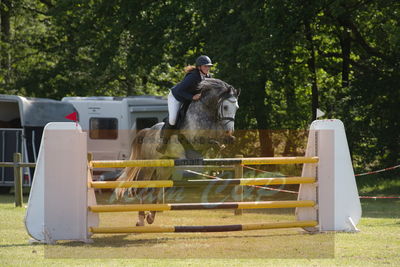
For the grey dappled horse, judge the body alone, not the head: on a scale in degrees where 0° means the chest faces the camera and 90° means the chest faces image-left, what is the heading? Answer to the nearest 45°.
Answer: approximately 315°

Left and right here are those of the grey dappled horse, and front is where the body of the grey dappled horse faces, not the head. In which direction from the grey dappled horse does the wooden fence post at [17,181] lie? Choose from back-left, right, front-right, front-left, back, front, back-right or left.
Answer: back

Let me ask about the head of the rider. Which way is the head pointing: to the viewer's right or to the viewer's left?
to the viewer's right

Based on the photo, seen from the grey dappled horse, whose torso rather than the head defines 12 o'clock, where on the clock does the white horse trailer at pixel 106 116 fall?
The white horse trailer is roughly at 7 o'clock from the grey dappled horse.
